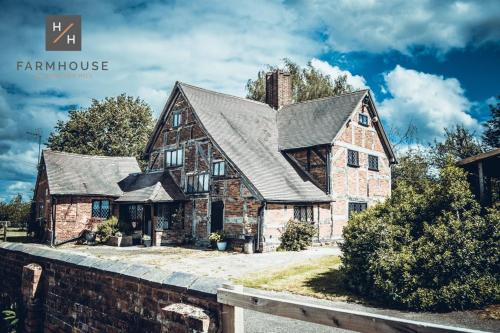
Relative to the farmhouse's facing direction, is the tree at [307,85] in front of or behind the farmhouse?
behind

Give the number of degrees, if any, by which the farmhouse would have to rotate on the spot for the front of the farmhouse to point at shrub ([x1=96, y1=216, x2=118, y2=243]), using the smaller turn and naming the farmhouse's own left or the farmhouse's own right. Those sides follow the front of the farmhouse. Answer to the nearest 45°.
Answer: approximately 45° to the farmhouse's own right

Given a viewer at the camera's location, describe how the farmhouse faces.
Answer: facing the viewer and to the left of the viewer

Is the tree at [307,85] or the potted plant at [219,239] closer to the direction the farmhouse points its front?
the potted plant

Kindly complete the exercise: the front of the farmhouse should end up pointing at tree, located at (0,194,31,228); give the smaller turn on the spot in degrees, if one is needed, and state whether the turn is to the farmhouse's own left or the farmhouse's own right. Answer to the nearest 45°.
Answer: approximately 90° to the farmhouse's own right

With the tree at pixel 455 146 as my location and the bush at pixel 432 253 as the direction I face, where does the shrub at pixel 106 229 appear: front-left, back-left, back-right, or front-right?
front-right

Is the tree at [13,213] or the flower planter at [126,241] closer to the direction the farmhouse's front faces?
the flower planter

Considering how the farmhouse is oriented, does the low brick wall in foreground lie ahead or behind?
ahead

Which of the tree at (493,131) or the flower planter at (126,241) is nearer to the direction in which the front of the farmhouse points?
the flower planter

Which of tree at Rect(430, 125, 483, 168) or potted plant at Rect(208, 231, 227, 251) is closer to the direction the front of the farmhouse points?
the potted plant

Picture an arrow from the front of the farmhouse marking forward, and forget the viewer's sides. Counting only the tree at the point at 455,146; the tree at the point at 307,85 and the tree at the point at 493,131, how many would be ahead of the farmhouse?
0

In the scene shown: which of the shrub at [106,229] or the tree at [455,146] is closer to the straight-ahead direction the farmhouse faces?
the shrub

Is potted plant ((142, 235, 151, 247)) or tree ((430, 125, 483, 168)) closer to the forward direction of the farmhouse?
the potted plant

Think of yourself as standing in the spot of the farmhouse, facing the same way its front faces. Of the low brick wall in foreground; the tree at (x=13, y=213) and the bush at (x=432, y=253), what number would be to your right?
1

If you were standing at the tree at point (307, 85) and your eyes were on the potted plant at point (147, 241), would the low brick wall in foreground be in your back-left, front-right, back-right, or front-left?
front-left

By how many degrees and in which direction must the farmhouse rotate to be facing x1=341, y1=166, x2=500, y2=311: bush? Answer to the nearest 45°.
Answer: approximately 45° to its left
